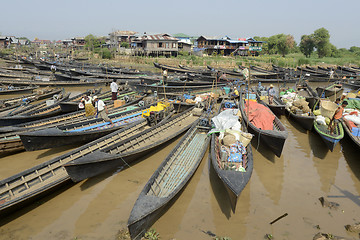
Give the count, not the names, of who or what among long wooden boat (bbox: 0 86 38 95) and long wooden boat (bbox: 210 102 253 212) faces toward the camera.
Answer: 1

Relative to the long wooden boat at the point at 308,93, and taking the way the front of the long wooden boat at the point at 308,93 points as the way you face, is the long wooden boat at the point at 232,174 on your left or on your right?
on your right

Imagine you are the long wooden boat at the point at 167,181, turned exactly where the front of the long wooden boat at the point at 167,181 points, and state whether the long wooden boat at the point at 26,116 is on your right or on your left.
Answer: on your right

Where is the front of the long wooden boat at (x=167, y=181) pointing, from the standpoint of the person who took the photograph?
facing the viewer and to the left of the viewer

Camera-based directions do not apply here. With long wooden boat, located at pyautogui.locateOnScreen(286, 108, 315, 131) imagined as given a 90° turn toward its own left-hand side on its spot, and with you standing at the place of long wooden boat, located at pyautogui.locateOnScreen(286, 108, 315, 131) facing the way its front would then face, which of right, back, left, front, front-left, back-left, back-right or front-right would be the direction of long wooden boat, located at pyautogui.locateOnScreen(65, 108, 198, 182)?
back

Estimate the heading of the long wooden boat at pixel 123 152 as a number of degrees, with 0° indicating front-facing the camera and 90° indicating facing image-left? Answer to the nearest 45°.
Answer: approximately 45°

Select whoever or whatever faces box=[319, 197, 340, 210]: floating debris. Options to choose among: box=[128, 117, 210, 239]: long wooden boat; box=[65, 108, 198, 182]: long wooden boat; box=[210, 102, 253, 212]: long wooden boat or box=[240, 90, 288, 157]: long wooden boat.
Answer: box=[240, 90, 288, 157]: long wooden boat

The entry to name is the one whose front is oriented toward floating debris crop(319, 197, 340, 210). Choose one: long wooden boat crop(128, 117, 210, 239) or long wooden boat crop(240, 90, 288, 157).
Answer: long wooden boat crop(240, 90, 288, 157)

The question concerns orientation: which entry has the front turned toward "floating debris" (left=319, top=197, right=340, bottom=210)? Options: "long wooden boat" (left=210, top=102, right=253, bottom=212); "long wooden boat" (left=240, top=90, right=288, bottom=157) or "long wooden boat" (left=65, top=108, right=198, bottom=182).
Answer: "long wooden boat" (left=240, top=90, right=288, bottom=157)

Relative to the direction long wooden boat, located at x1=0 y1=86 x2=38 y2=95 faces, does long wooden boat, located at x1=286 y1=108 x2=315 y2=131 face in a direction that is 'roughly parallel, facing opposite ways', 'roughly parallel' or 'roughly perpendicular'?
roughly perpendicular

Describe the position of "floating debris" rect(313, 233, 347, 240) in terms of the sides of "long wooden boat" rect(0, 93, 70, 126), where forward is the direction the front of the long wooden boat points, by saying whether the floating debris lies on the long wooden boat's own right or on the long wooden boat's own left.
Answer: on the long wooden boat's own left

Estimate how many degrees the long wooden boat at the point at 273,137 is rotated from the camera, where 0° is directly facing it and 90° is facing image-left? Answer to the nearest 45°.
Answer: approximately 315°

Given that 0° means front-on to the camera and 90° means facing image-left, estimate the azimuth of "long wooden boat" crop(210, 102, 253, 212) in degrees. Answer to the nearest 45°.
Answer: approximately 0°
